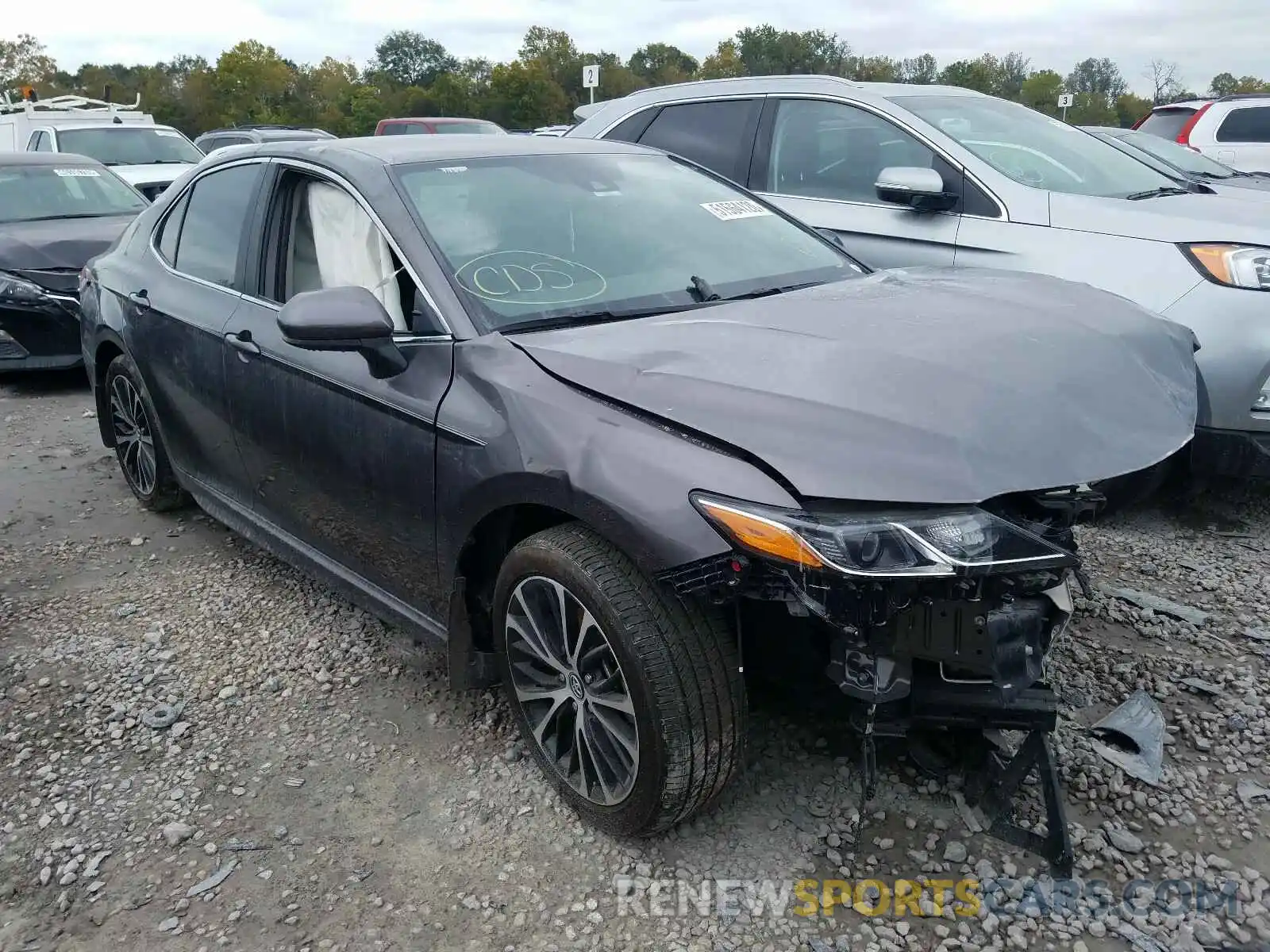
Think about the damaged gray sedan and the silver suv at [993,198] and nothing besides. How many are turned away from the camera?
0

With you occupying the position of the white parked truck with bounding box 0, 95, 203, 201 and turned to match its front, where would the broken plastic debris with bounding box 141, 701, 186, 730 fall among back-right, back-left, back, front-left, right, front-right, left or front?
front-right

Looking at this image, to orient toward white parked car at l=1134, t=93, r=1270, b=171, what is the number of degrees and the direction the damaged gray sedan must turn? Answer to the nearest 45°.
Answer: approximately 90° to its left

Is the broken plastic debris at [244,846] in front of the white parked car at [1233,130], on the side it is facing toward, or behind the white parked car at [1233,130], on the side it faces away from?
behind

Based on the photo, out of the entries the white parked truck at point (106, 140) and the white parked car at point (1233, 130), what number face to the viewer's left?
0

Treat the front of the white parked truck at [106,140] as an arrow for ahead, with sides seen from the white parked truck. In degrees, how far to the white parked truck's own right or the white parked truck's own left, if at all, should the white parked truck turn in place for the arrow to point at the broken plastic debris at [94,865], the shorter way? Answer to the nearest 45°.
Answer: approximately 45° to the white parked truck's own right

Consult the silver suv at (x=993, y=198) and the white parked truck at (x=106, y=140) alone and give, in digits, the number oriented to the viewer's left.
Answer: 0

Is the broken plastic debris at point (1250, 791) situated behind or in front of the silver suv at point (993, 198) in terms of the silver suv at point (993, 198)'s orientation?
in front

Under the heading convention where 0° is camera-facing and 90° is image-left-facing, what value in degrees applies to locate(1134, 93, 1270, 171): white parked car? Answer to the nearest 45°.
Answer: approximately 225°

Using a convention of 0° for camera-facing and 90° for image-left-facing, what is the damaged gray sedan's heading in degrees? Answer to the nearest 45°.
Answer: approximately 315°
